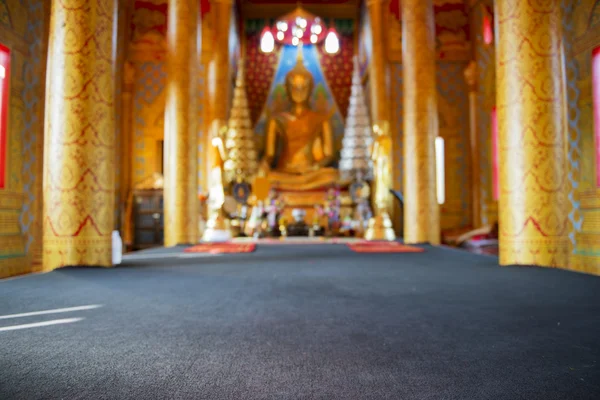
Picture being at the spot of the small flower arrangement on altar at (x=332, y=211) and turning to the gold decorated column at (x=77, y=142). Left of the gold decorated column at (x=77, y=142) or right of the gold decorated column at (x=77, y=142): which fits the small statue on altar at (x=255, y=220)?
right

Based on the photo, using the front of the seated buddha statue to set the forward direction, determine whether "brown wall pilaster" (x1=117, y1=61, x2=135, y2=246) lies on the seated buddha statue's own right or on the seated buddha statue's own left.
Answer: on the seated buddha statue's own right

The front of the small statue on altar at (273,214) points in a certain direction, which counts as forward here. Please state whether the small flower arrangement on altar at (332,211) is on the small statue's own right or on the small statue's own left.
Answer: on the small statue's own left

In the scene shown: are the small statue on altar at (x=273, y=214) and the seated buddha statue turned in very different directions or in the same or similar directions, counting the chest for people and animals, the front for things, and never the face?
same or similar directions

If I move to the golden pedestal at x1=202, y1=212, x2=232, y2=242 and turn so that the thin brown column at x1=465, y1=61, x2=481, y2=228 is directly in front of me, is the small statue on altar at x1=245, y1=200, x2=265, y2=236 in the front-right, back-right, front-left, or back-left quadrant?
front-left

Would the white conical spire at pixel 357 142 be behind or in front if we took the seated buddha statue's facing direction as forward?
in front

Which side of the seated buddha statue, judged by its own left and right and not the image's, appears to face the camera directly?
front

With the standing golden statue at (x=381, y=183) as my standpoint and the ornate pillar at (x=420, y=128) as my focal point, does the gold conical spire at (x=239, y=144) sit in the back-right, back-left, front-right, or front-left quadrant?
back-right

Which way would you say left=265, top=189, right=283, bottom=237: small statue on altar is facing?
toward the camera

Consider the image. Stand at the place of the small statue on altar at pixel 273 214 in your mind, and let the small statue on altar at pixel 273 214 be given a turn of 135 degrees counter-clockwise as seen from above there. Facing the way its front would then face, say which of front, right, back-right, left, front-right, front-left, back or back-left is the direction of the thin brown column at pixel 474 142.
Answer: front-right

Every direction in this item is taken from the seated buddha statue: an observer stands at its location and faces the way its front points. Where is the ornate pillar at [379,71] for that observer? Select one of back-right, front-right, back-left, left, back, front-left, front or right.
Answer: front-left

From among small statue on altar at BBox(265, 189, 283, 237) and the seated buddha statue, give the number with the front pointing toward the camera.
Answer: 2

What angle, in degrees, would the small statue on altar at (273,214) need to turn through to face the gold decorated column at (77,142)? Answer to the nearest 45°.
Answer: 0° — it already faces it
